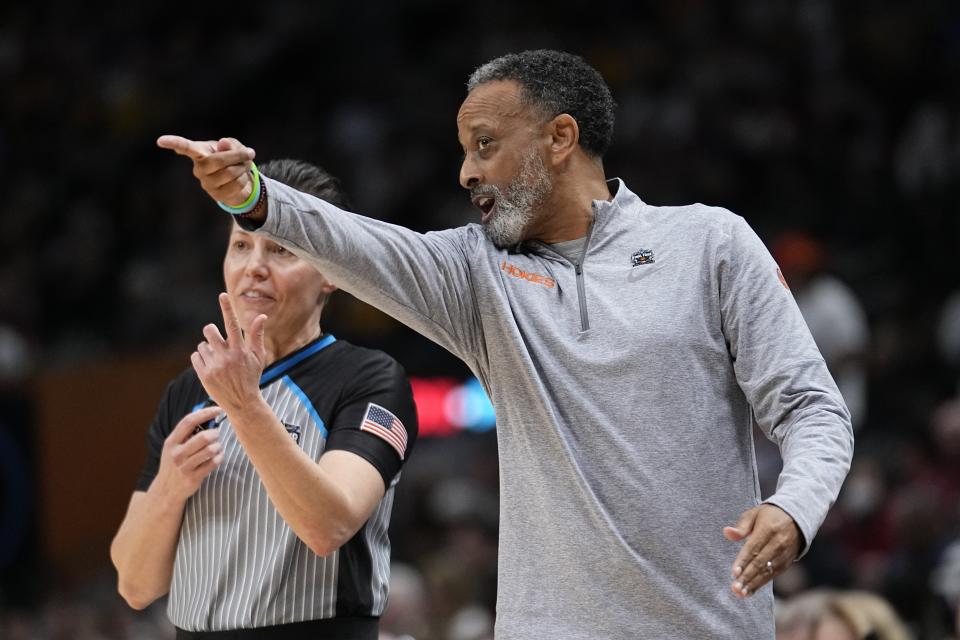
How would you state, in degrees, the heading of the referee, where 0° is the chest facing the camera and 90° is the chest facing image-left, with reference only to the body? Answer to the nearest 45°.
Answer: approximately 45°
